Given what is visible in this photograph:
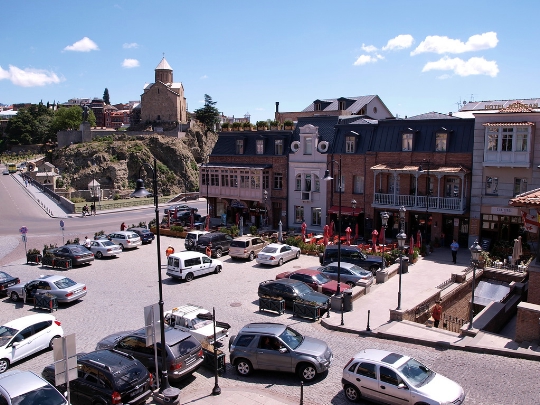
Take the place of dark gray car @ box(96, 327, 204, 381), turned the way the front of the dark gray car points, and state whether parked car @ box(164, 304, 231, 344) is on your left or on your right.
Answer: on your right

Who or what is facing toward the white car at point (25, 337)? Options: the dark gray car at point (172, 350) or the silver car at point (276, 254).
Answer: the dark gray car

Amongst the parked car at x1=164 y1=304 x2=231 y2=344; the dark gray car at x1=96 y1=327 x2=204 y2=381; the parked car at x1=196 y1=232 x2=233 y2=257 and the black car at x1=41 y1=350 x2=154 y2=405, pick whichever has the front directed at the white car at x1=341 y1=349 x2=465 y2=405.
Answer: the parked car at x1=164 y1=304 x2=231 y2=344

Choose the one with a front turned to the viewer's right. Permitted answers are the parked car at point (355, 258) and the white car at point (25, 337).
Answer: the parked car

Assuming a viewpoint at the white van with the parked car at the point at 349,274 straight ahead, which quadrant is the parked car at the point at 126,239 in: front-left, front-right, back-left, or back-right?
back-left

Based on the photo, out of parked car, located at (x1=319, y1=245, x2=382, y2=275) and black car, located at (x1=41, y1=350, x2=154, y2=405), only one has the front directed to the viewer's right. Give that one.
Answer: the parked car
